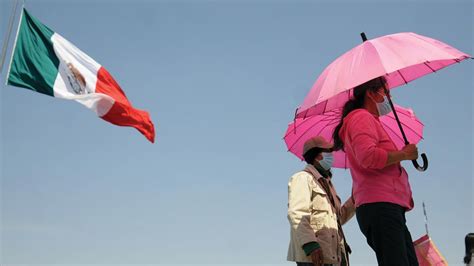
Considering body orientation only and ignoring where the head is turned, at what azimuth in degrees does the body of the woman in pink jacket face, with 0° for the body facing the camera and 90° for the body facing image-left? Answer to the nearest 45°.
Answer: approximately 270°

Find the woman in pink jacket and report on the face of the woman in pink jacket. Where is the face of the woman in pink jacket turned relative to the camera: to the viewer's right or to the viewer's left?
to the viewer's right
